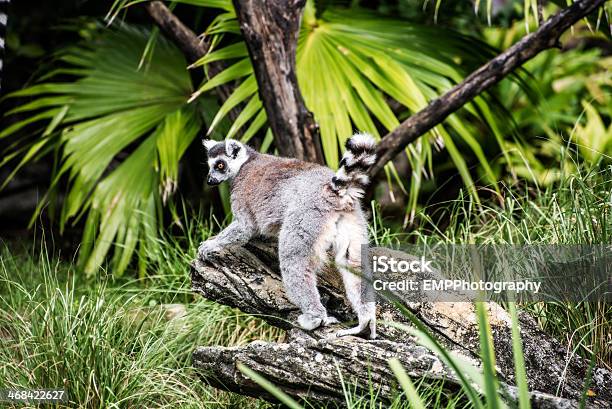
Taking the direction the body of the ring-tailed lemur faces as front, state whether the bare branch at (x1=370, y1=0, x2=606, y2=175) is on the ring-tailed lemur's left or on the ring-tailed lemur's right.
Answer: on the ring-tailed lemur's right

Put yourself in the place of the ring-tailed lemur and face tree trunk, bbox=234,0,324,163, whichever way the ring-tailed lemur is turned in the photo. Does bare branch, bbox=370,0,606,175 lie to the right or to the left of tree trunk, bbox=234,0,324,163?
right

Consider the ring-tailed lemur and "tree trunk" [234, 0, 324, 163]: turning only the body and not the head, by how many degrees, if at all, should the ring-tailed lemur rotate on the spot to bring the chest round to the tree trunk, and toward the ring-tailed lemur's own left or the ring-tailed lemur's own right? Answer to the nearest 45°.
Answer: approximately 45° to the ring-tailed lemur's own right

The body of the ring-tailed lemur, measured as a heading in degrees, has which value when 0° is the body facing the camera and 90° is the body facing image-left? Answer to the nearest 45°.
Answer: approximately 135°
